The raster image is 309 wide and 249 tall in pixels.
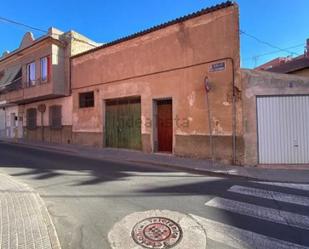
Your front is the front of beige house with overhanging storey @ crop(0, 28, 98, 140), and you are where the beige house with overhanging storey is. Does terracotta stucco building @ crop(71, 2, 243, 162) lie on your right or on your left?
on your left

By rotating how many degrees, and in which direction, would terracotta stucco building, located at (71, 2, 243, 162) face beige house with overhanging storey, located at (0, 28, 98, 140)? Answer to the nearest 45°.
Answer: approximately 90° to its right

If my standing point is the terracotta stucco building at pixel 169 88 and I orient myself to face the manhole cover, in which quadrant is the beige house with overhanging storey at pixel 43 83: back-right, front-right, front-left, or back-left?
back-right

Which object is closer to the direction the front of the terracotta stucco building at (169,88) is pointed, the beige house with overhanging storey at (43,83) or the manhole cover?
the manhole cover

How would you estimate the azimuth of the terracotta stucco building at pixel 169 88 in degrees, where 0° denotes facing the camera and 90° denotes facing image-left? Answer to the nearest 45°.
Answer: approximately 45°

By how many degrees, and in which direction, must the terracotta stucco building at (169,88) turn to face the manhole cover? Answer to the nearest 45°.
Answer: approximately 45° to its left
